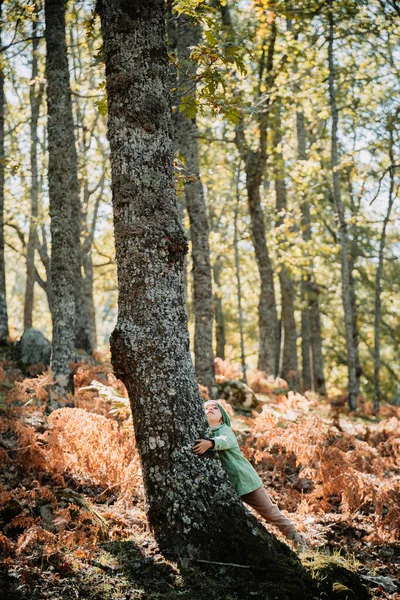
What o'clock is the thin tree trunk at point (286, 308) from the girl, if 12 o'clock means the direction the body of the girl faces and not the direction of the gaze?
The thin tree trunk is roughly at 3 o'clock from the girl.

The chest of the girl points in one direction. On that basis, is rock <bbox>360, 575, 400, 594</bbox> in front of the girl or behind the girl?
behind

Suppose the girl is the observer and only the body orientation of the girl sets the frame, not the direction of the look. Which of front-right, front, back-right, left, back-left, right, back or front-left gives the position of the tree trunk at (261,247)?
right

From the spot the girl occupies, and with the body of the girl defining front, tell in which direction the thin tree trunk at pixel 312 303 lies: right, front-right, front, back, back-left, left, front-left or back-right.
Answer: right

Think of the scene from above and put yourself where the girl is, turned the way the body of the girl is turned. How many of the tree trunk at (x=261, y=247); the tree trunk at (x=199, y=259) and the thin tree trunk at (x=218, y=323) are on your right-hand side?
3

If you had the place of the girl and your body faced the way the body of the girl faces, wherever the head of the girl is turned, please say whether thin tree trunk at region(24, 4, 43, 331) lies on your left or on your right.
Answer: on your right

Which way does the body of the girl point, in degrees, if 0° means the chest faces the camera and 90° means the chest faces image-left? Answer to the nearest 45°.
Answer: approximately 90°
